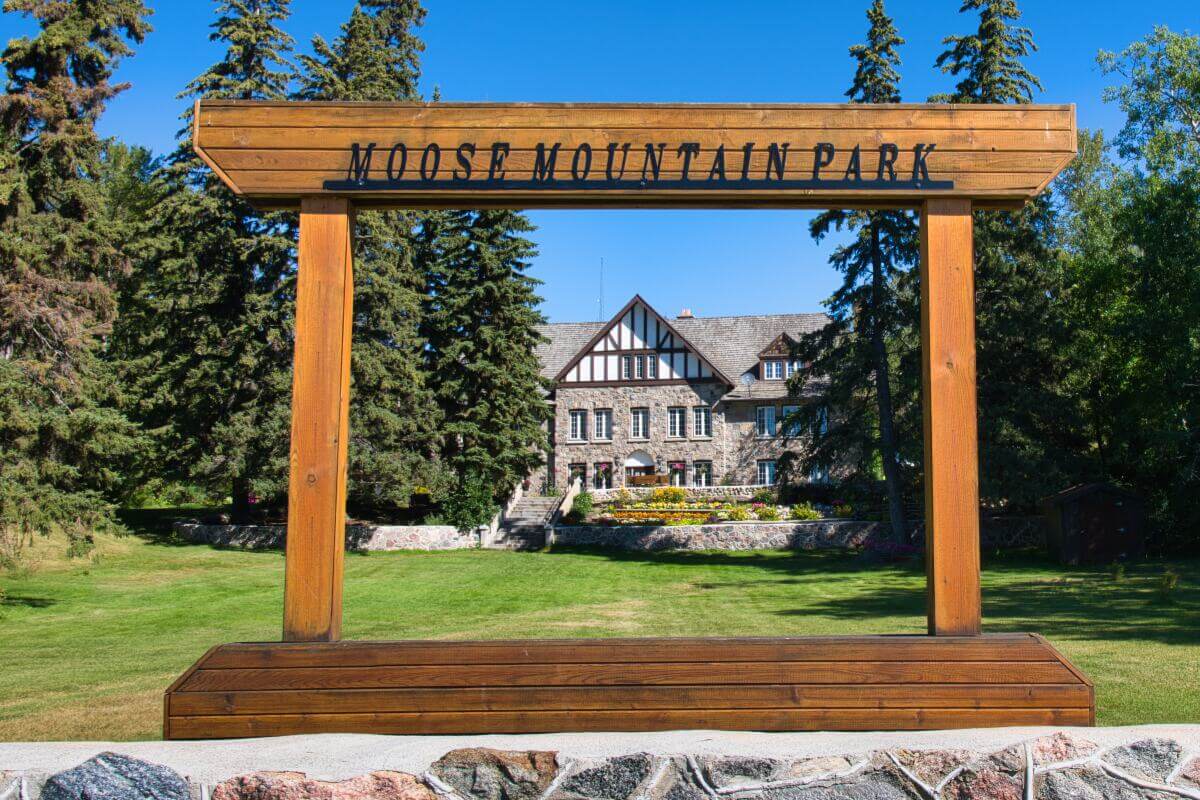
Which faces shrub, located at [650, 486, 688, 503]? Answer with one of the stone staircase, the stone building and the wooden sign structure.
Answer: the stone building

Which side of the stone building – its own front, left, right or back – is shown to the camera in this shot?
front

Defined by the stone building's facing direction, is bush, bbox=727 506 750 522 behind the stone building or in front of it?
in front

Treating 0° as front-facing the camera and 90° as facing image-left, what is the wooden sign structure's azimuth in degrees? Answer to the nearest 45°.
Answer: approximately 0°

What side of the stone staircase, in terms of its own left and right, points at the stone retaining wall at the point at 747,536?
left

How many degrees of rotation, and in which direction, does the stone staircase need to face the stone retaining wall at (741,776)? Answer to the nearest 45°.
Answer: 0° — it already faces it

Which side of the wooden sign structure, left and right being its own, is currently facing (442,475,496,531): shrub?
back

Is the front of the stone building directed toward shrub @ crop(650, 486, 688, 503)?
yes

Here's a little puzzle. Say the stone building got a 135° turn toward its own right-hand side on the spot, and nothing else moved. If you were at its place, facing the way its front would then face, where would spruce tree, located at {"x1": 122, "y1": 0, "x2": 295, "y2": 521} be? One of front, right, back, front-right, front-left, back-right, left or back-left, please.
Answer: left

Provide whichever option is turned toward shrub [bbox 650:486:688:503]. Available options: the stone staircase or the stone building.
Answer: the stone building

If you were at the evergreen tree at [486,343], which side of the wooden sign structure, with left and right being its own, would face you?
back

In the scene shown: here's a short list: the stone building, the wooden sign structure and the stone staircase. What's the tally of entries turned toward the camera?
3

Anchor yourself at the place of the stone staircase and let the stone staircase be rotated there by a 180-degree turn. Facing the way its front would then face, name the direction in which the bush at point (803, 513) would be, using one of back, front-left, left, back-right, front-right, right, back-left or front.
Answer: right

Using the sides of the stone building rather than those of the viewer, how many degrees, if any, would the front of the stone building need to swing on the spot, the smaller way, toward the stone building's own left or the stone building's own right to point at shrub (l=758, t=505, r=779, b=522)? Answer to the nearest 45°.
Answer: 0° — it already faces it

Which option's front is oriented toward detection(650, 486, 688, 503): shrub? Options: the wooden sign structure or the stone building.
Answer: the stone building

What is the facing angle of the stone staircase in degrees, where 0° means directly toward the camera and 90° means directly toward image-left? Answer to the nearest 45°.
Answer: approximately 0°

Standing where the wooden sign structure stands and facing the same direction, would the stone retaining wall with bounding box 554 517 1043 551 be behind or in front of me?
behind
